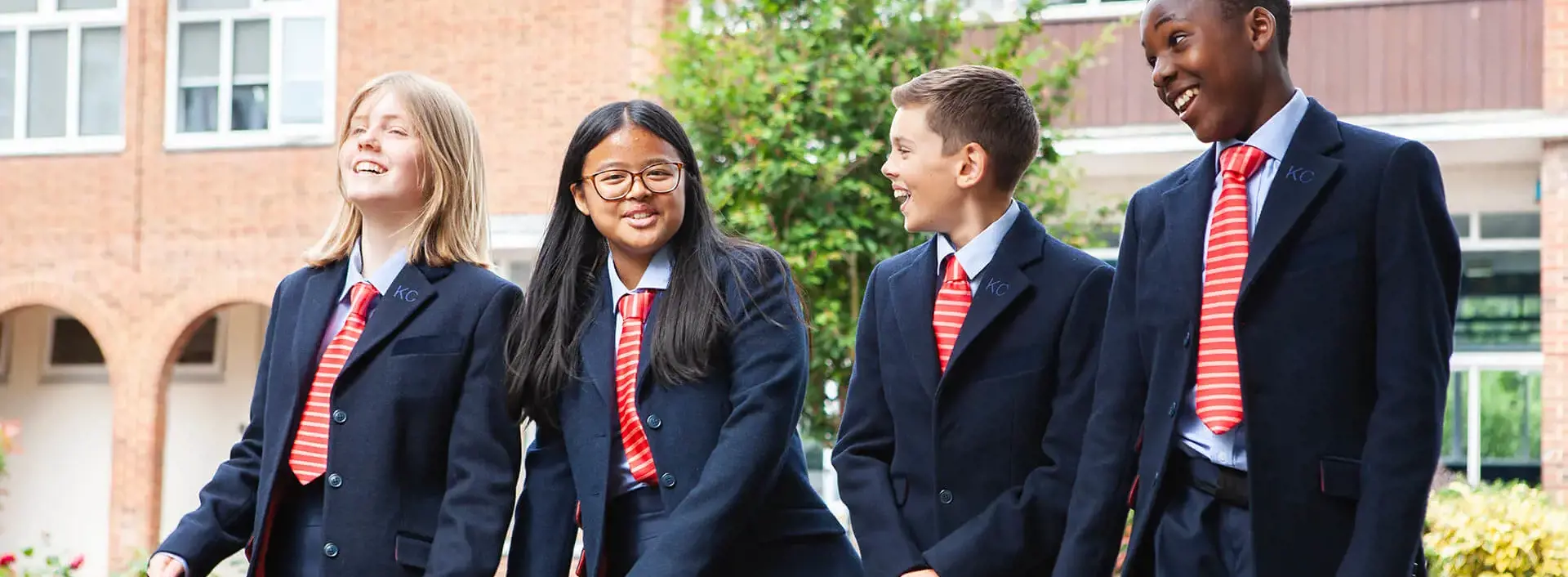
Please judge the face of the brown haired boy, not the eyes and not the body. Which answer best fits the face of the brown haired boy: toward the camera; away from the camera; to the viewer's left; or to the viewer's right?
to the viewer's left

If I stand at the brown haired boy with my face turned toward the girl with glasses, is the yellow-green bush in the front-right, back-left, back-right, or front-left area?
back-right

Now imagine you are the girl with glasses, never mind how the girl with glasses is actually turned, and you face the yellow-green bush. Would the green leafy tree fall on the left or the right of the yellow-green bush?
left

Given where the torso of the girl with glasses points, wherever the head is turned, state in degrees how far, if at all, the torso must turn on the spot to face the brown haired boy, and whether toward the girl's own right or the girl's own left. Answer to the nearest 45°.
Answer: approximately 135° to the girl's own left

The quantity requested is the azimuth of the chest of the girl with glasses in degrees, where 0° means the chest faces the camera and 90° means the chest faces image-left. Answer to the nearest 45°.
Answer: approximately 45°

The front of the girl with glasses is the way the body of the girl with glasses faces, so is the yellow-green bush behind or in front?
behind
